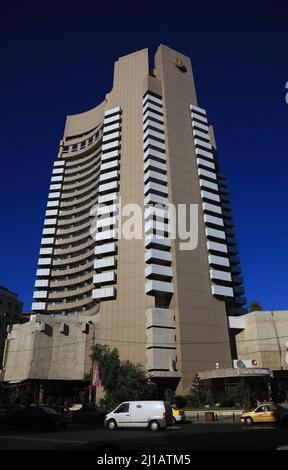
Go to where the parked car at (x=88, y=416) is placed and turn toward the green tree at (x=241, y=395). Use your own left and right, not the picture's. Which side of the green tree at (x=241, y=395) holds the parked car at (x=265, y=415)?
right

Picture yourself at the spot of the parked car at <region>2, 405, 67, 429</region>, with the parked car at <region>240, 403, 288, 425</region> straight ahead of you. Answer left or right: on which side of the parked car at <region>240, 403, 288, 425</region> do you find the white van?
right
